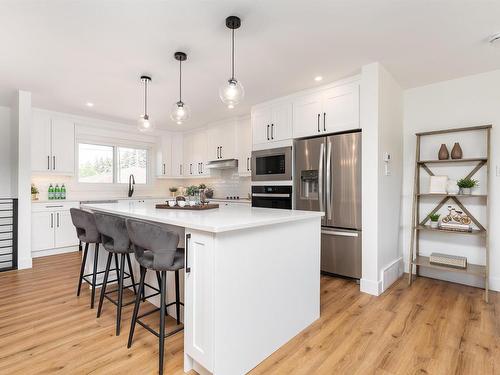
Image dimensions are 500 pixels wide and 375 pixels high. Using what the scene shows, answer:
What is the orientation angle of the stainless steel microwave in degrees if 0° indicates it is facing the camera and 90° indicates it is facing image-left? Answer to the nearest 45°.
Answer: approximately 45°

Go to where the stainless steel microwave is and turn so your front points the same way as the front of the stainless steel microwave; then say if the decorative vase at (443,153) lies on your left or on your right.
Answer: on your left

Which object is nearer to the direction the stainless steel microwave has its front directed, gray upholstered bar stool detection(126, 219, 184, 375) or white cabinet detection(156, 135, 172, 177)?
the gray upholstered bar stool

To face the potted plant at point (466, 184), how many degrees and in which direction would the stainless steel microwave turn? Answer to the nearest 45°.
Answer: approximately 135° to its left

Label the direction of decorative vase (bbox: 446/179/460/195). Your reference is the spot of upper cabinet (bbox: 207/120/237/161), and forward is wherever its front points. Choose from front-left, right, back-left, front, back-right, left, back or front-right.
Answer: left

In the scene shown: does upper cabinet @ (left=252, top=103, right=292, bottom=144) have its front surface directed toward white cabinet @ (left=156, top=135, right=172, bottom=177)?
no

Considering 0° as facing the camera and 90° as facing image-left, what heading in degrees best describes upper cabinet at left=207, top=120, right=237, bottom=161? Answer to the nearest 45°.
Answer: approximately 45°

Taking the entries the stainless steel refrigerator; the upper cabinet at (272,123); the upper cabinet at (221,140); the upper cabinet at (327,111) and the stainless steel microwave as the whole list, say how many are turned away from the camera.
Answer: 0

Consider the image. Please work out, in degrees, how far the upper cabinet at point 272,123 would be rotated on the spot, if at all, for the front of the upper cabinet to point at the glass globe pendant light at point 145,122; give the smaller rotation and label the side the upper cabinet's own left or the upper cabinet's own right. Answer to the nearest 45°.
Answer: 0° — it already faces it

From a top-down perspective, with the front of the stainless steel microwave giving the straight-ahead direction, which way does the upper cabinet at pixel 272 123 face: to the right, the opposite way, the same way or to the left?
the same way

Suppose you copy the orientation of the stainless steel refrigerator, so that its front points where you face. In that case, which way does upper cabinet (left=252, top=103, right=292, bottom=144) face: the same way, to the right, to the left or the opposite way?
the same way

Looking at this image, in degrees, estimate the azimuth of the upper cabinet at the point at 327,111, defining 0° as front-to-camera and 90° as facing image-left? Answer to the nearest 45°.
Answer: approximately 45°

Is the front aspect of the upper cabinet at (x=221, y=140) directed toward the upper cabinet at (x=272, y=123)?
no

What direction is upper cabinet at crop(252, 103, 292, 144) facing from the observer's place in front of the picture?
facing the viewer and to the left of the viewer

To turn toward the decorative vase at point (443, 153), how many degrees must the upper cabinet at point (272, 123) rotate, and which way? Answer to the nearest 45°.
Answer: approximately 135° to its left

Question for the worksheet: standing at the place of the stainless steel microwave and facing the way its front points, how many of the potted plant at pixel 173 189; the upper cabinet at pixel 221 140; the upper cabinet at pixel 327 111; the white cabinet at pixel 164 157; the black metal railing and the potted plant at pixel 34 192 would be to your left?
1

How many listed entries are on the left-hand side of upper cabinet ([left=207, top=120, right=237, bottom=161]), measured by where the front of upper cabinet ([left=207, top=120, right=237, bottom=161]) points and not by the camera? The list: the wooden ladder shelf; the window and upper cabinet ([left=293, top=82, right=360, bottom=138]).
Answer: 2

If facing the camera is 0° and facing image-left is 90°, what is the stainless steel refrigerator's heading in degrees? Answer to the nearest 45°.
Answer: approximately 45°

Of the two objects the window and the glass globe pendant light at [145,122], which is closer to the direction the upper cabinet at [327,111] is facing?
the glass globe pendant light

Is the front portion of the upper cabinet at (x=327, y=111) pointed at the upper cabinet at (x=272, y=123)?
no

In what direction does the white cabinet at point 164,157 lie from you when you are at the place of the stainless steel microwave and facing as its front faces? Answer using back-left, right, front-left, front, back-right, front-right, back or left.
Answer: right
